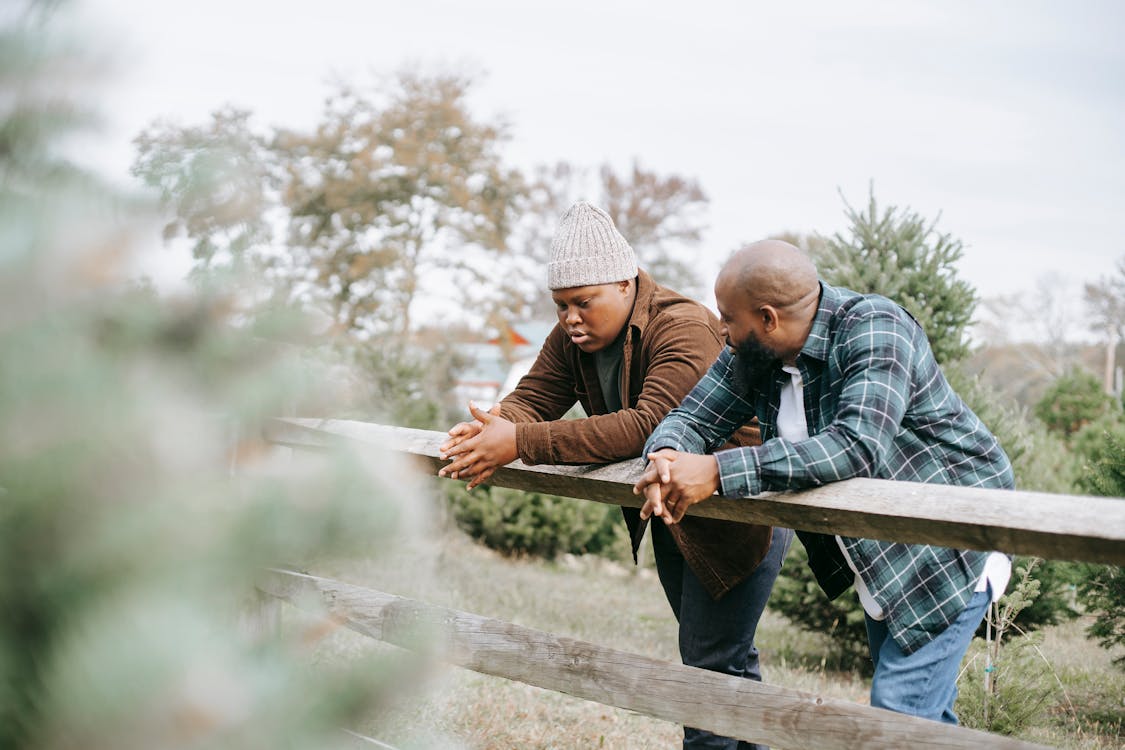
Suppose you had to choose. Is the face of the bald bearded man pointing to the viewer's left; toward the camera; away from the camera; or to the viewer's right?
to the viewer's left

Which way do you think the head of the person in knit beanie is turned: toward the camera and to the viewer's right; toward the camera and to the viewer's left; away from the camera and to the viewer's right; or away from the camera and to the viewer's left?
toward the camera and to the viewer's left

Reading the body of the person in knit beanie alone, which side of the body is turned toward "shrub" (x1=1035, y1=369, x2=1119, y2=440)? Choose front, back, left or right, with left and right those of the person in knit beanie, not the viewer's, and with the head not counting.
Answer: back

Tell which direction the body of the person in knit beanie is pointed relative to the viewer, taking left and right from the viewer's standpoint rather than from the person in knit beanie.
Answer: facing the viewer and to the left of the viewer

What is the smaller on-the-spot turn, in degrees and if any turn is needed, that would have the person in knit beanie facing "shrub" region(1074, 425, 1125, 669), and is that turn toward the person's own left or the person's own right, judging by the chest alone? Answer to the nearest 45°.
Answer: approximately 180°

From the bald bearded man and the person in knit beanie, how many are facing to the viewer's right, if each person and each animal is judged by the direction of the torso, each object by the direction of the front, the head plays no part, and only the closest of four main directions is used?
0

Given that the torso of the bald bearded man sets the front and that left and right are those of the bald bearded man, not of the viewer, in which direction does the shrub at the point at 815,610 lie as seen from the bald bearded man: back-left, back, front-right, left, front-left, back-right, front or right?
back-right
